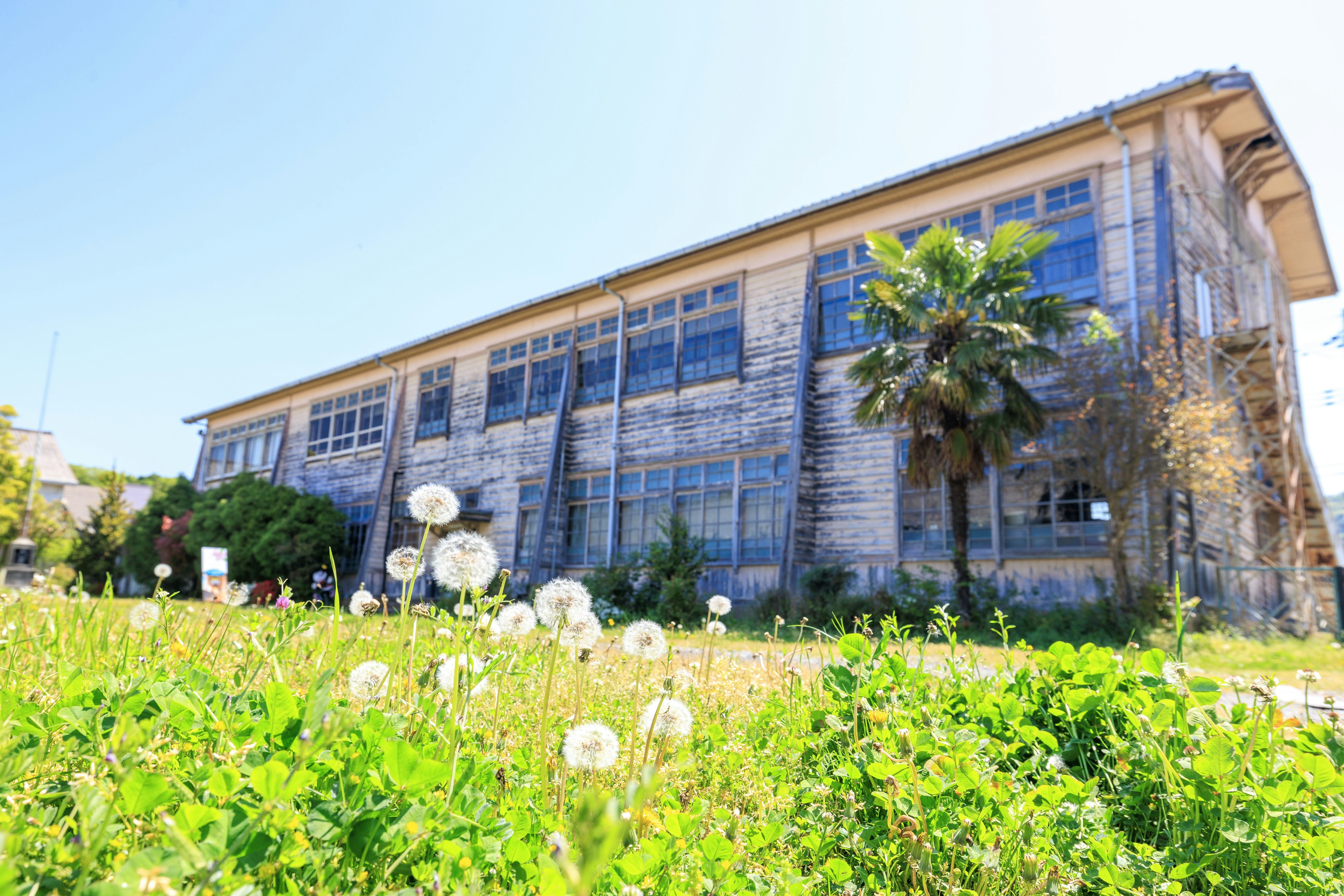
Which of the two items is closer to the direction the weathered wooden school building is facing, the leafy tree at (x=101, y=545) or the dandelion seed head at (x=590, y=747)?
the dandelion seed head

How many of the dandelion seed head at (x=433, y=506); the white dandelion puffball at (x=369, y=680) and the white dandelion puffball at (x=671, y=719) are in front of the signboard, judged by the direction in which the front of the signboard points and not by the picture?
3

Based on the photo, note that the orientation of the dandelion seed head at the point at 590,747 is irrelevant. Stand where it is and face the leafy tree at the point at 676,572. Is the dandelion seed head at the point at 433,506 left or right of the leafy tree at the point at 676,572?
left

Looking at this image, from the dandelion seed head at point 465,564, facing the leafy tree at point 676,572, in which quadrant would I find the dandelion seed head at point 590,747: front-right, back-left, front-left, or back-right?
back-right

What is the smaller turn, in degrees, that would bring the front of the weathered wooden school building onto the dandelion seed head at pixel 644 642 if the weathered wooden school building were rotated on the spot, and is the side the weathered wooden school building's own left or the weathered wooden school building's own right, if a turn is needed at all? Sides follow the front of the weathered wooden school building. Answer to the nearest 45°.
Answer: approximately 45° to the weathered wooden school building's own left

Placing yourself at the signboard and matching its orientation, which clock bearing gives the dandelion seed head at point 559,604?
The dandelion seed head is roughly at 12 o'clock from the signboard.

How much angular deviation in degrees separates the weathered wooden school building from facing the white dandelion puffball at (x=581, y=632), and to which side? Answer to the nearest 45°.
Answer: approximately 45° to its left

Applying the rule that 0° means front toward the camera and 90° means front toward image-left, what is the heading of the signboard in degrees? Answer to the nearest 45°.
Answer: approximately 0°

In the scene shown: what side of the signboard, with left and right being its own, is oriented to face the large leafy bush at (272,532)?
back

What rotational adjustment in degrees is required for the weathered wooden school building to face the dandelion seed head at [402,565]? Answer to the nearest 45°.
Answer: approximately 45° to its left

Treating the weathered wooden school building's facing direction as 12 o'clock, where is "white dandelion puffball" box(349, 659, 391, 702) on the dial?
The white dandelion puffball is roughly at 11 o'clock from the weathered wooden school building.

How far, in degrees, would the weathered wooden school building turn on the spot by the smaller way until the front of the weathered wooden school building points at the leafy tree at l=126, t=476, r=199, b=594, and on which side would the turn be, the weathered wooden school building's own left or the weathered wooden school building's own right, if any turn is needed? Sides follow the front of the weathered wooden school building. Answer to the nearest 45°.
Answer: approximately 90° to the weathered wooden school building's own right

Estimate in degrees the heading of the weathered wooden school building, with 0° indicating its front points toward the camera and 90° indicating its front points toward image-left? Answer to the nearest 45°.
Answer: approximately 45°
